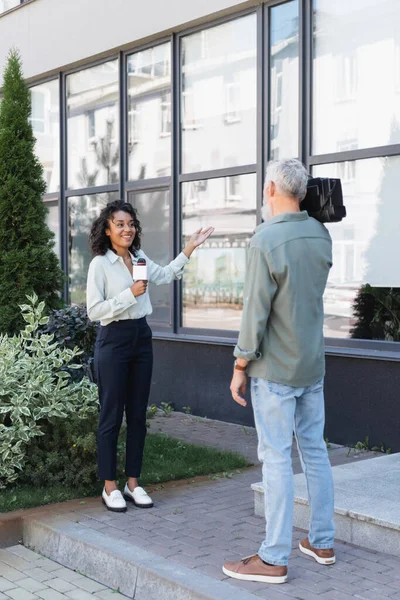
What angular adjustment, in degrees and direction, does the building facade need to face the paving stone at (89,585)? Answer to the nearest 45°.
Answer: approximately 45° to its left

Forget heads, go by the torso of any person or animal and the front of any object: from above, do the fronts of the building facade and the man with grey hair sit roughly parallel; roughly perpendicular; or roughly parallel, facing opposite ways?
roughly perpendicular

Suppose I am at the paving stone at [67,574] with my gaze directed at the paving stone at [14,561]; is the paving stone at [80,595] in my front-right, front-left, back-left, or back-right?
back-left

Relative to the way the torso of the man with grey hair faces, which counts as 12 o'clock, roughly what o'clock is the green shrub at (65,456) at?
The green shrub is roughly at 12 o'clock from the man with grey hair.

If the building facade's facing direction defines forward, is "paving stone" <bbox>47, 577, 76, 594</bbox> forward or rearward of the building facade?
forward

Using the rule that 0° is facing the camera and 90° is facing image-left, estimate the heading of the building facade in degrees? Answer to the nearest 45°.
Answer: approximately 45°

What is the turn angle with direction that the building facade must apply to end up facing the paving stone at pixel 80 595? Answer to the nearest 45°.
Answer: approximately 45° to its left

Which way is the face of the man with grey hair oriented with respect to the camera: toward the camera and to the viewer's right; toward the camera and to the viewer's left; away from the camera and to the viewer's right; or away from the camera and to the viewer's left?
away from the camera and to the viewer's left

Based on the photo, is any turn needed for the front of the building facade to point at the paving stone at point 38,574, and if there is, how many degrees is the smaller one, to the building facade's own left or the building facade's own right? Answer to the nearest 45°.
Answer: approximately 45° to the building facade's own left

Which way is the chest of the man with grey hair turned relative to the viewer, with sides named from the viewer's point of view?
facing away from the viewer and to the left of the viewer

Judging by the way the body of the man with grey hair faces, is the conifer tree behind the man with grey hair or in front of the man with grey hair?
in front
